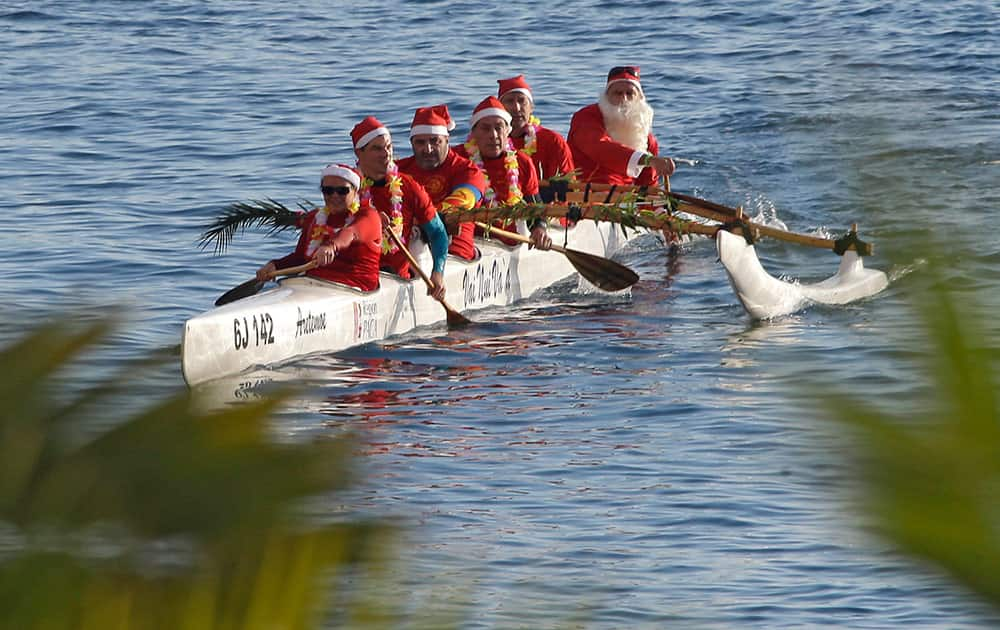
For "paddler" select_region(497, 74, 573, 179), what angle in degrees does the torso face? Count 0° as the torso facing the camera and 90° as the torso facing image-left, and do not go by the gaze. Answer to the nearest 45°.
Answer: approximately 45°

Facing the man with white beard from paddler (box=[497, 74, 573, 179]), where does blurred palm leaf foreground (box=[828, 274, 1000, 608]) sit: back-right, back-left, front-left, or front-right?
back-right

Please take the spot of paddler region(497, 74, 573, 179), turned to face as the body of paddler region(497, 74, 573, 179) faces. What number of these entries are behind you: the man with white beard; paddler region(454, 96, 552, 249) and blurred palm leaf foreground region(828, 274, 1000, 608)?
1

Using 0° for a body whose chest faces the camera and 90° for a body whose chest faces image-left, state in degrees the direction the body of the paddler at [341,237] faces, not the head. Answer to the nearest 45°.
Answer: approximately 45°

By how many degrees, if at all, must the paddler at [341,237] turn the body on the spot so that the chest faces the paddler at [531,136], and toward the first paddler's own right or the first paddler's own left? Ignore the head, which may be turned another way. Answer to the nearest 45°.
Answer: approximately 180°

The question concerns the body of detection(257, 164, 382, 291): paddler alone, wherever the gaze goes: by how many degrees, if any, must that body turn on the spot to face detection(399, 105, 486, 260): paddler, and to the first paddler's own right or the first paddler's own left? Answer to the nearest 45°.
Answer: approximately 180°

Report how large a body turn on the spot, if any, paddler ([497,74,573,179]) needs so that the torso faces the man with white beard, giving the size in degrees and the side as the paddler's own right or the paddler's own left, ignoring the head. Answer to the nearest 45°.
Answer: approximately 180°

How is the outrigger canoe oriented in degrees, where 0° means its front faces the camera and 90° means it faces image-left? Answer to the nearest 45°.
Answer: approximately 45°

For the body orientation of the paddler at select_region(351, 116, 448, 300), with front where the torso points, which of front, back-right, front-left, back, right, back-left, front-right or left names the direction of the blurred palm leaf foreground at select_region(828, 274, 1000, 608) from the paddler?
front-left
